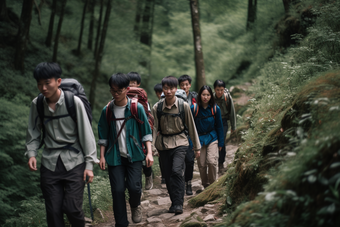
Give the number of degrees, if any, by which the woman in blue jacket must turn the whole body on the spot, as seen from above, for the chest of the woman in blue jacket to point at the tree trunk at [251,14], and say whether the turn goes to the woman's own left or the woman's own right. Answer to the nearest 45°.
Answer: approximately 180°

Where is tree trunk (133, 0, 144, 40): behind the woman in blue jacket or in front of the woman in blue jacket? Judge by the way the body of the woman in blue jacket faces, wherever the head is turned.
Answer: behind

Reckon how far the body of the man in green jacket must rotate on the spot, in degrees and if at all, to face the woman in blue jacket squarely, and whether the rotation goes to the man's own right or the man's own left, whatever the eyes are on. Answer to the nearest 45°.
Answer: approximately 135° to the man's own left

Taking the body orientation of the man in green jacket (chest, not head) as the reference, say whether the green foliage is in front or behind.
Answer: behind

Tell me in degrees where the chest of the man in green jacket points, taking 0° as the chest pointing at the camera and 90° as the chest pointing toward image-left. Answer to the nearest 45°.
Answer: approximately 0°

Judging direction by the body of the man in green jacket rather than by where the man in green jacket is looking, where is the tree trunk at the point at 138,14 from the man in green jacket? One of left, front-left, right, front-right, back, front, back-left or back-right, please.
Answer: back

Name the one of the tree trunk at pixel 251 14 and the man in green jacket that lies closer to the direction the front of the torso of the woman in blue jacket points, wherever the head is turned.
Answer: the man in green jacket

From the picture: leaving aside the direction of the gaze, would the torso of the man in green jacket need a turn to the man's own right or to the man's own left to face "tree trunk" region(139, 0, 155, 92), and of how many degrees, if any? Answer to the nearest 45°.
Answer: approximately 180°
